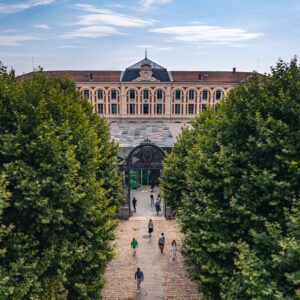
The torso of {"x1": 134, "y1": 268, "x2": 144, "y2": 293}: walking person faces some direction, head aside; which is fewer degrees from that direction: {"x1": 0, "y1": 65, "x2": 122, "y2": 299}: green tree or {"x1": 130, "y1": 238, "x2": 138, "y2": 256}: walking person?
the walking person

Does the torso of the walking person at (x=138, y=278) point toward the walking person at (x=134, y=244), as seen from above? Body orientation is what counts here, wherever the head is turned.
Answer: yes

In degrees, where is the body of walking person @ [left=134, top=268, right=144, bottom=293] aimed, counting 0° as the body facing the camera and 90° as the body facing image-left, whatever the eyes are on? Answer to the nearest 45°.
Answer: approximately 180°

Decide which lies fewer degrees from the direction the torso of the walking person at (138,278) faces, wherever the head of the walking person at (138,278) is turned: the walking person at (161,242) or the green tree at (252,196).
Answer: the walking person

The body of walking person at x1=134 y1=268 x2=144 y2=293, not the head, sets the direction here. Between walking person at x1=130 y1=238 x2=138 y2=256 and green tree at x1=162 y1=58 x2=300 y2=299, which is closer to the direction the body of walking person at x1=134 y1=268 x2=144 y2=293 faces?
the walking person

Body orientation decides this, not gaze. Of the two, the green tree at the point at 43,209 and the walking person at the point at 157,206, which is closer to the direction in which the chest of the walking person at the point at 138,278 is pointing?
the walking person
